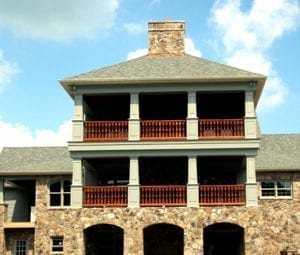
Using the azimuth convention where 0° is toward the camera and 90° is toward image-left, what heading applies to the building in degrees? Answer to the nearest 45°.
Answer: approximately 0°
